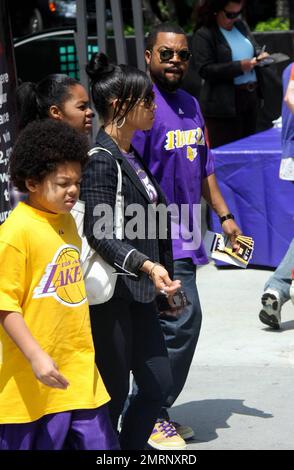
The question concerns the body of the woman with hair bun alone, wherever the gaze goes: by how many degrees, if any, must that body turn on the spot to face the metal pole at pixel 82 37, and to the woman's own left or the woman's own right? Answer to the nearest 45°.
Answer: approximately 90° to the woman's own left

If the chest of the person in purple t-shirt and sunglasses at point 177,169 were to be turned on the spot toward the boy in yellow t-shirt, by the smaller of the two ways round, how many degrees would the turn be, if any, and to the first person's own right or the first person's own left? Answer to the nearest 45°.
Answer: approximately 45° to the first person's own right

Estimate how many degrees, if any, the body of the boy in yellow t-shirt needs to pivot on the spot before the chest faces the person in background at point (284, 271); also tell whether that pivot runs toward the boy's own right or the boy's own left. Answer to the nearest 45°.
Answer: approximately 90° to the boy's own left

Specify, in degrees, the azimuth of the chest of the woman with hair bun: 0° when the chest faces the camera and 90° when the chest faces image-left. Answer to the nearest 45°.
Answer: approximately 270°

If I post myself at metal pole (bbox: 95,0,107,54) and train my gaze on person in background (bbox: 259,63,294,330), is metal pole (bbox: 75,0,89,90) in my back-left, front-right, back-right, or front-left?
back-right

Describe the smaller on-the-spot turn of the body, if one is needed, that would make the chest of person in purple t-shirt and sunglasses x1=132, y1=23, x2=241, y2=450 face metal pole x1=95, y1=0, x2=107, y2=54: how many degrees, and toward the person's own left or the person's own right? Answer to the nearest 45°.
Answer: approximately 135° to the person's own left

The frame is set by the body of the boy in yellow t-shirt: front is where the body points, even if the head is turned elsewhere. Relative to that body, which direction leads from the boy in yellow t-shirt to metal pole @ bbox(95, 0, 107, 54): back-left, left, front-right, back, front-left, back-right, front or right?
back-left

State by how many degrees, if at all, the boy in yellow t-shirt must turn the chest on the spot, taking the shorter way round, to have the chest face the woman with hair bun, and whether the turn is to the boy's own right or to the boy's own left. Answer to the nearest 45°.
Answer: approximately 90° to the boy's own left

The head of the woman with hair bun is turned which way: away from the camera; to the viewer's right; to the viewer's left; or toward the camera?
to the viewer's right

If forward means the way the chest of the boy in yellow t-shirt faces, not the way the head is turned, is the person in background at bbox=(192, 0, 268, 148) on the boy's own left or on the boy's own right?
on the boy's own left

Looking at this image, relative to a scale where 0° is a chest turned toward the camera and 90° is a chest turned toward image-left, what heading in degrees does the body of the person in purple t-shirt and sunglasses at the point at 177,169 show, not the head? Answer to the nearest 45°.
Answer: approximately 315°

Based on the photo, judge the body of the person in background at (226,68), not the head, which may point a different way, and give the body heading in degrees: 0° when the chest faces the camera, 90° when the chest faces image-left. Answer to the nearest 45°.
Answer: approximately 315°
